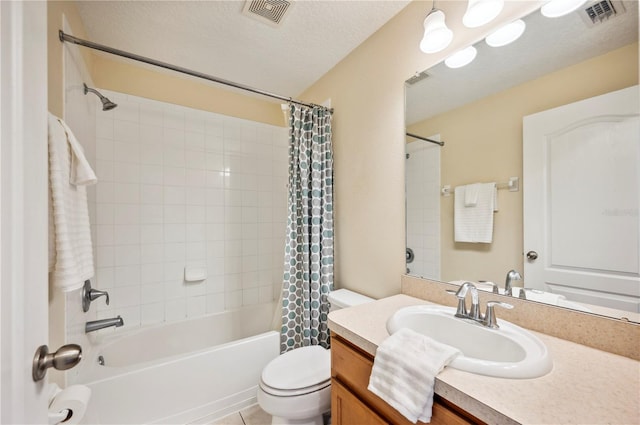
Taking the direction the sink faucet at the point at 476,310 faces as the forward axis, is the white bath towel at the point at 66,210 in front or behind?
in front

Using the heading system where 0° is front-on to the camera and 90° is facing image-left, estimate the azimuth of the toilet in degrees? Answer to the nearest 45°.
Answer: approximately 45°

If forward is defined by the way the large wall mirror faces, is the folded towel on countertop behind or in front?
in front

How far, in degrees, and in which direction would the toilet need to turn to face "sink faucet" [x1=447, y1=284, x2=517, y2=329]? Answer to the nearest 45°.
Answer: approximately 90° to its left

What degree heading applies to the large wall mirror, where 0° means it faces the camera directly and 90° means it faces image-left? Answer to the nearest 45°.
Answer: approximately 45°

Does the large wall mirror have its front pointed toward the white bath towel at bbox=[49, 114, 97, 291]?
yes

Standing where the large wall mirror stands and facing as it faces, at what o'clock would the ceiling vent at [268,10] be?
The ceiling vent is roughly at 1 o'clock from the large wall mirror.

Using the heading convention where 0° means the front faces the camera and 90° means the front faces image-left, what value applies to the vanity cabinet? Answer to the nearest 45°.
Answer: approximately 45°

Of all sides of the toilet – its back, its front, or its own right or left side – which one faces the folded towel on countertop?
left
